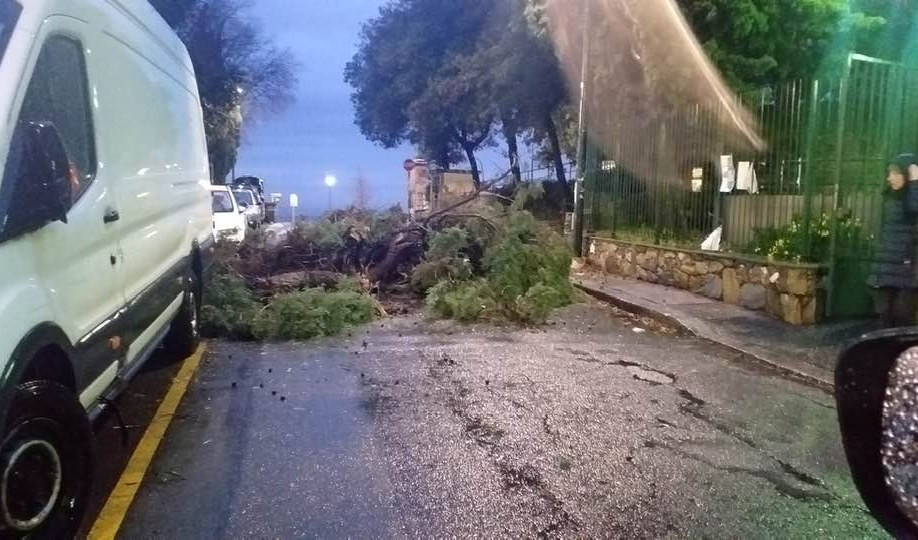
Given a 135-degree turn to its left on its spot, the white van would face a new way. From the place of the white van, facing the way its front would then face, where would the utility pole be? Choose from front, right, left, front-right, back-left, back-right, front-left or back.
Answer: front-left

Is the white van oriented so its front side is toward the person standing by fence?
no

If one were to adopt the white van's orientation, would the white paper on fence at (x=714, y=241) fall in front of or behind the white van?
behind

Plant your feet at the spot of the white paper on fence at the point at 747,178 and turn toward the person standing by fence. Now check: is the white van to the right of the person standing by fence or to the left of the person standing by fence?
right

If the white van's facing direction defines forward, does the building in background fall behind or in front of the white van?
behind

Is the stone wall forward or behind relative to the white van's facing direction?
behind

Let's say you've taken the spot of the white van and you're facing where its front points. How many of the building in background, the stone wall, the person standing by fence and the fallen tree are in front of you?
0

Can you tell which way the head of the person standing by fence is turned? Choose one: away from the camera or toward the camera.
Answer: toward the camera

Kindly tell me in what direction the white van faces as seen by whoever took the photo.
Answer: facing the viewer and to the left of the viewer

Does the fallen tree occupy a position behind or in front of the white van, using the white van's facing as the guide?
behind

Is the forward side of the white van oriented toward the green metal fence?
no
